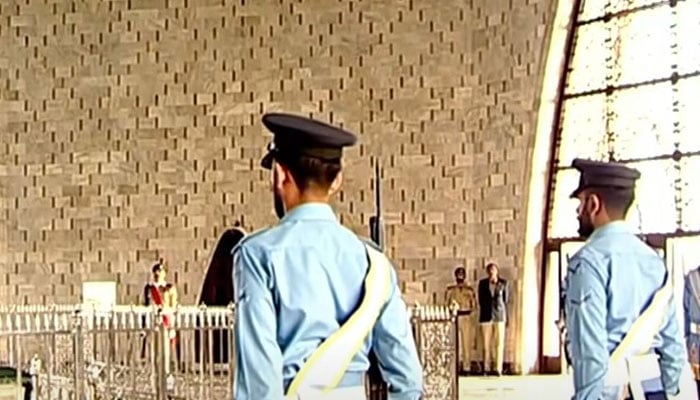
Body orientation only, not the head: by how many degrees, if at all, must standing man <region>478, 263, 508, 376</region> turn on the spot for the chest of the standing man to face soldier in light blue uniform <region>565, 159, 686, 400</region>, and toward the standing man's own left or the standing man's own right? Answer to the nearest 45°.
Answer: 0° — they already face them

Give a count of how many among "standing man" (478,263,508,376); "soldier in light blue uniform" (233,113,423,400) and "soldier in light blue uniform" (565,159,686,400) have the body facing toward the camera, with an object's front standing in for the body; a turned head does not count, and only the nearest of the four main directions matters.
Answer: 1

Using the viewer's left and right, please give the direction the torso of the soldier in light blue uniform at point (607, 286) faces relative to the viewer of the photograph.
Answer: facing away from the viewer and to the left of the viewer

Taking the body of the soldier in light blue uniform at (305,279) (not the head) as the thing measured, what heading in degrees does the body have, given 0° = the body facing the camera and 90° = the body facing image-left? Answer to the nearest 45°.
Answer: approximately 135°

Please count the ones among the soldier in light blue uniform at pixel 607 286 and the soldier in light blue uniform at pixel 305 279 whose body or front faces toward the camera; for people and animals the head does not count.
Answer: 0

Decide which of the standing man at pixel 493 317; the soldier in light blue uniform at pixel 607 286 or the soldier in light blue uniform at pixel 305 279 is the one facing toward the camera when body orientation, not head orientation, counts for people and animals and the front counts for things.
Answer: the standing man

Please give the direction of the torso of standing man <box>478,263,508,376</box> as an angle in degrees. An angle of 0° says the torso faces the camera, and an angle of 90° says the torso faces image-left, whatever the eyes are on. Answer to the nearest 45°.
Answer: approximately 0°

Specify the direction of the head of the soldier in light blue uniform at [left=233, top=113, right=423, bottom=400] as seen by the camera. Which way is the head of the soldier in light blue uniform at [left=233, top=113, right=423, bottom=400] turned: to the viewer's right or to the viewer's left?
to the viewer's left

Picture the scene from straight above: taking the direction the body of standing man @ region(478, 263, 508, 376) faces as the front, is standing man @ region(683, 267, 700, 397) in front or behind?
in front

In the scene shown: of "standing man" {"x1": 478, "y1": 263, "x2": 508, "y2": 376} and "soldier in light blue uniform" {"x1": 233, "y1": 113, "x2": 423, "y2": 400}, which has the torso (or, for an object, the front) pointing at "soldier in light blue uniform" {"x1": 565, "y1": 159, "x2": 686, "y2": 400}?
the standing man
